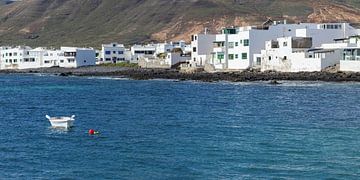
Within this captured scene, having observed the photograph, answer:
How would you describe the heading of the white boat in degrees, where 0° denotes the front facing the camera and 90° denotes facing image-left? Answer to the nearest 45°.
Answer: approximately 135°
